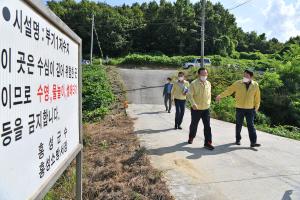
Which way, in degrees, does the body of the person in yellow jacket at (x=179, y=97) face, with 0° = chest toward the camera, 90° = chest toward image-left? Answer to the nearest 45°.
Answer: approximately 0°

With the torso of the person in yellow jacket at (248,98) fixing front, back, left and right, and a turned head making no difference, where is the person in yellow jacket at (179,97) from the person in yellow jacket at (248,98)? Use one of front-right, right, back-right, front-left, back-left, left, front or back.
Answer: back-right

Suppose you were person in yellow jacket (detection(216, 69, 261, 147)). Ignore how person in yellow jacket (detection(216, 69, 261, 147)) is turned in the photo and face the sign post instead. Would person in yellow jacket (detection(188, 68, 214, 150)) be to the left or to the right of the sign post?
right
